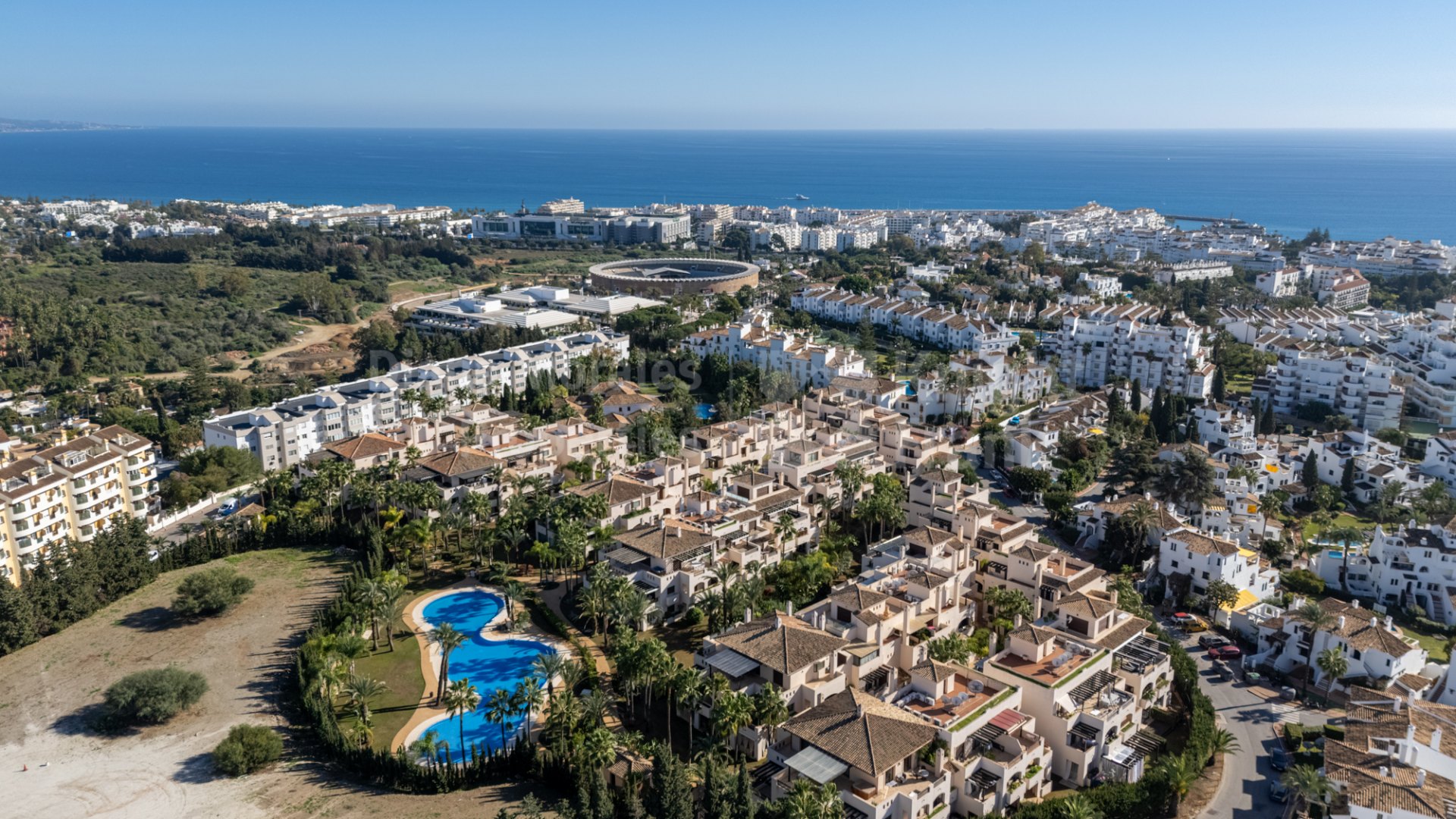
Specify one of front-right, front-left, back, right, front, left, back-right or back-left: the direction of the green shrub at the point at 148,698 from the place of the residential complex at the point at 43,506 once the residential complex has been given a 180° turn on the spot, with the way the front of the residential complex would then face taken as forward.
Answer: back-left

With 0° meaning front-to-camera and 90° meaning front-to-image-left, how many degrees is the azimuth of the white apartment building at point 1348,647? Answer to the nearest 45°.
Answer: approximately 45°
